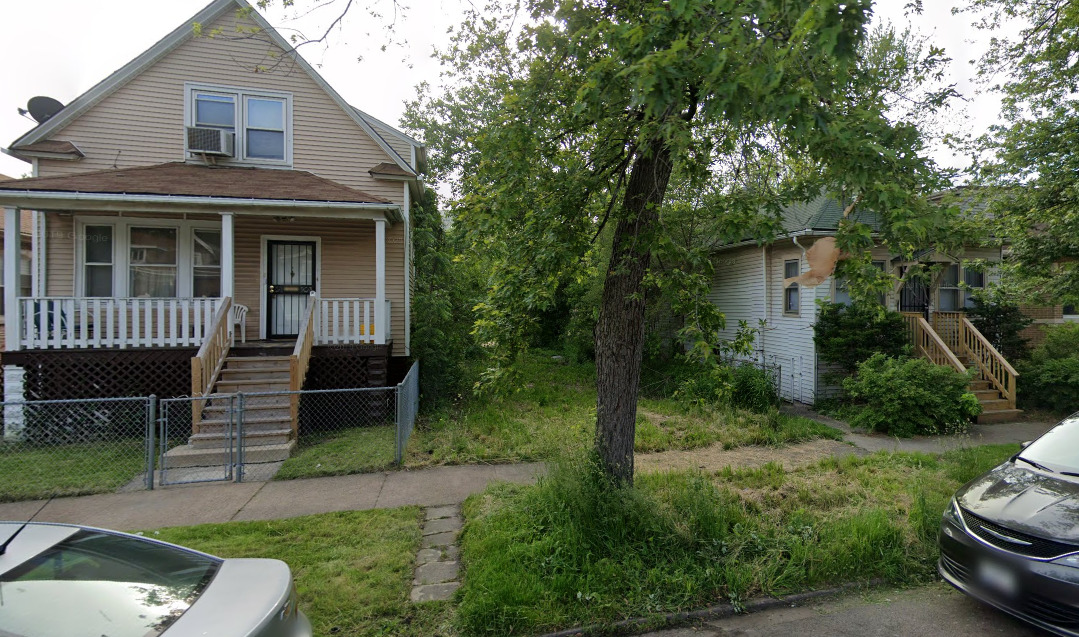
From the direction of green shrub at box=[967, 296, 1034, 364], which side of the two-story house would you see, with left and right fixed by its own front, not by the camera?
left

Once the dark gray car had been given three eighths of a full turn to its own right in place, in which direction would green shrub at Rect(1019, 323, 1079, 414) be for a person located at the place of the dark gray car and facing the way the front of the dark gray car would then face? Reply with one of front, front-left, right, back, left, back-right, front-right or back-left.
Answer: front

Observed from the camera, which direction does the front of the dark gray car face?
facing the viewer and to the left of the viewer

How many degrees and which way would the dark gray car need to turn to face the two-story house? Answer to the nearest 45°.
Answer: approximately 45° to its right

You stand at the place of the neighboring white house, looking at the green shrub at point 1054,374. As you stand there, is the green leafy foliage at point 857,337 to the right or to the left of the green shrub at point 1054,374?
right

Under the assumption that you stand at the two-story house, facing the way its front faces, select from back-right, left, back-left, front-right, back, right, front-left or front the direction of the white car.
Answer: front

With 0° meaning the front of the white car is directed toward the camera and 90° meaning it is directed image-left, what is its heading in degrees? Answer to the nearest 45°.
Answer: approximately 135°

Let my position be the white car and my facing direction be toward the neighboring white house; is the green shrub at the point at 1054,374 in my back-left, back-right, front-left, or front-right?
front-right

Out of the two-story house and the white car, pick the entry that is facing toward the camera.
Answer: the two-story house

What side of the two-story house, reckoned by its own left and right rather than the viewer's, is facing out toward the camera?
front

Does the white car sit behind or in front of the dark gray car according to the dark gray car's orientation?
in front

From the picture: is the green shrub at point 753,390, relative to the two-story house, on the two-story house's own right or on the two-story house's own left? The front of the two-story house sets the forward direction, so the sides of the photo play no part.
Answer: on the two-story house's own left

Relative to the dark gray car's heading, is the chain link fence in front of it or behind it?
in front

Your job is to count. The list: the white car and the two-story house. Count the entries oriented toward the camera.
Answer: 1
